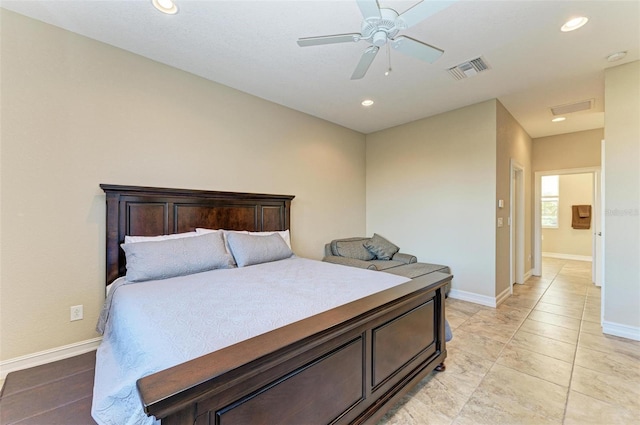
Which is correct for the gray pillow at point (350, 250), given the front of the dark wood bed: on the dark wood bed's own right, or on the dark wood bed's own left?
on the dark wood bed's own left

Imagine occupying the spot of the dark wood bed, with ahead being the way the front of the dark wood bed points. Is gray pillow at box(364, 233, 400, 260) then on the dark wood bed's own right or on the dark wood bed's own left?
on the dark wood bed's own left

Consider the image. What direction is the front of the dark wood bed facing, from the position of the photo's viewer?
facing the viewer and to the right of the viewer
